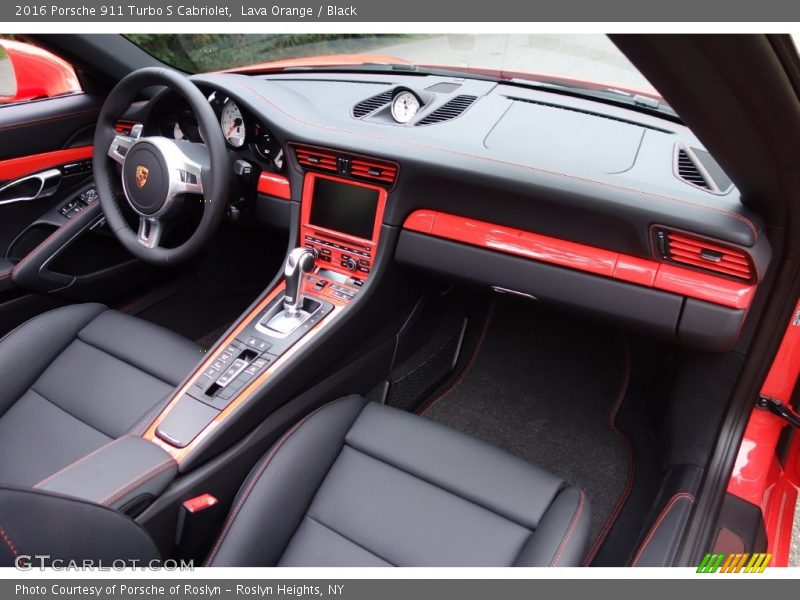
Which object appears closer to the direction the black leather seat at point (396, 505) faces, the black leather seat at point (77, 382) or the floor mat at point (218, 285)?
the floor mat

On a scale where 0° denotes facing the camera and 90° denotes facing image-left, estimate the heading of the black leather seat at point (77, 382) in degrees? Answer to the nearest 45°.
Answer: approximately 225°

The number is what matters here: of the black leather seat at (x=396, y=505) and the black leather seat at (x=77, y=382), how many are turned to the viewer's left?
0

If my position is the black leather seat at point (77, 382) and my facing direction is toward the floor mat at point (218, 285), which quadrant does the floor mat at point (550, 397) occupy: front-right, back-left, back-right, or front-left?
front-right

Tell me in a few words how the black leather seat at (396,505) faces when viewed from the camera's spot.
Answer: facing away from the viewer and to the right of the viewer

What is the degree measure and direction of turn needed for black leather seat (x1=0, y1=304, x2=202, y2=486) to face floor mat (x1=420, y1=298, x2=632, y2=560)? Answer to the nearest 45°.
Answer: approximately 45° to its right

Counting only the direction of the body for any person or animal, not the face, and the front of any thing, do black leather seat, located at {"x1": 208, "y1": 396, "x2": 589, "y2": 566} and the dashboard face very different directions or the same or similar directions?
very different directions

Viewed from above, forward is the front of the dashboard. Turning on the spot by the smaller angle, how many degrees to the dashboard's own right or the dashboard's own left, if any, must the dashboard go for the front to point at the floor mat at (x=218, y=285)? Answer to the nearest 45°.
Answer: approximately 90° to the dashboard's own right
